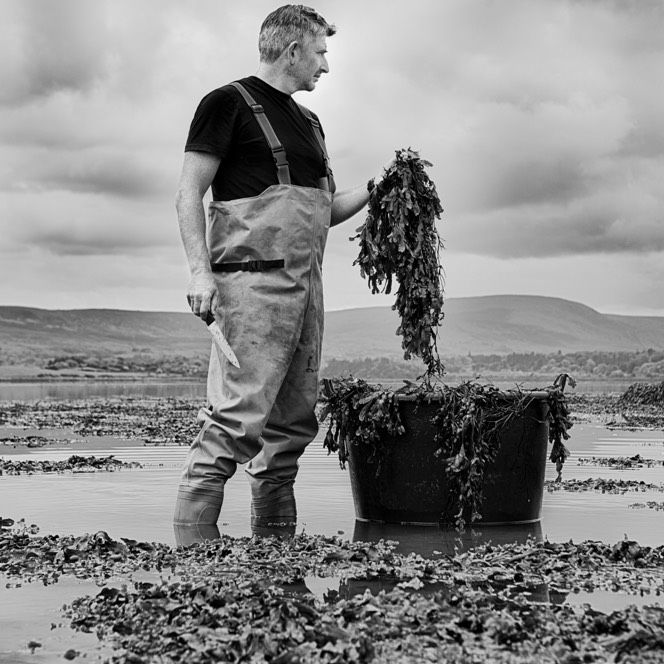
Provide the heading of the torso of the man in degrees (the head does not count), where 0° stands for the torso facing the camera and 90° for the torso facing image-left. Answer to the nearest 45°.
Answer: approximately 315°

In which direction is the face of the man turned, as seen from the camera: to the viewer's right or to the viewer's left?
to the viewer's right
